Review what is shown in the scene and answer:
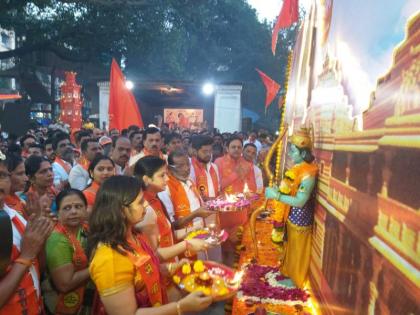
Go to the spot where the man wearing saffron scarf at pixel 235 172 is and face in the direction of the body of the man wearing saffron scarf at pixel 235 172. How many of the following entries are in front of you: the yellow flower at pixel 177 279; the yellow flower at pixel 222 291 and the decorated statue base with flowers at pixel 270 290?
3

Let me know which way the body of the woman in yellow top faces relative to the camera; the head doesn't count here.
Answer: to the viewer's right

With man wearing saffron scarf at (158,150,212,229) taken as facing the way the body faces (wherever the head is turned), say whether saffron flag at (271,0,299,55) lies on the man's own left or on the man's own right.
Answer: on the man's own left

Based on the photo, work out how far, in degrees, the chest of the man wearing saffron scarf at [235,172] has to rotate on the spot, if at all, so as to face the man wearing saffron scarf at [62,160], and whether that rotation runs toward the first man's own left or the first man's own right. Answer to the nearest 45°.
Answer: approximately 90° to the first man's own right

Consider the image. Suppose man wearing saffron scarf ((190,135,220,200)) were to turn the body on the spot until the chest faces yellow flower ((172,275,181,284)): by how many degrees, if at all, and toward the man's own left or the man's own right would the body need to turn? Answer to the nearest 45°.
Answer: approximately 45° to the man's own right

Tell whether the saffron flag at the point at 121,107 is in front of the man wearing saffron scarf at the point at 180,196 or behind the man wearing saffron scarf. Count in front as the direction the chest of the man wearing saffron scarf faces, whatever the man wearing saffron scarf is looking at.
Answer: behind

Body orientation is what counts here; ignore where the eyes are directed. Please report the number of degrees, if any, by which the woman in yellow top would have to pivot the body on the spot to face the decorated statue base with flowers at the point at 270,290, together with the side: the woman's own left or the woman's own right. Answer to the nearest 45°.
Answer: approximately 45° to the woman's own left

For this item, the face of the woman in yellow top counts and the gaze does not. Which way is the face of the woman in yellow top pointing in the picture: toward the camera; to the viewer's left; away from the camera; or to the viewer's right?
to the viewer's right

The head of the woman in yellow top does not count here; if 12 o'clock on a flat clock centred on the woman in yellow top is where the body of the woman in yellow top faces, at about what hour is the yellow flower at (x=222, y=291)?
The yellow flower is roughly at 12 o'clock from the woman in yellow top.

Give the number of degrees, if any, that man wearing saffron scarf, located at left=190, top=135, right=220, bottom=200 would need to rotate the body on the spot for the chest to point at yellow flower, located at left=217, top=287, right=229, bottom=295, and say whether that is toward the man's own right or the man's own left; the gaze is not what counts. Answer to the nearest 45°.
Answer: approximately 45° to the man's own right
